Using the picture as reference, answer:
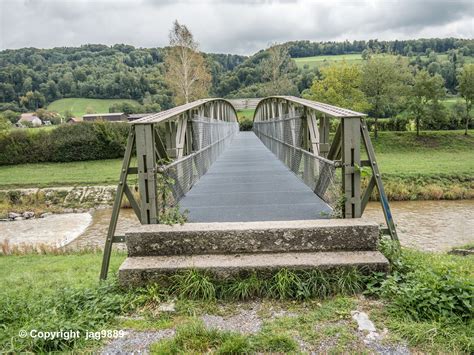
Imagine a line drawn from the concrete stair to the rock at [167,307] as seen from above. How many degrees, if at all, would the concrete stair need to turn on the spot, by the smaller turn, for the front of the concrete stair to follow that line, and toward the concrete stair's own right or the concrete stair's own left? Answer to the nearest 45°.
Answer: approximately 45° to the concrete stair's own right

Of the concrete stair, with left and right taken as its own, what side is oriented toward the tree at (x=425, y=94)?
back

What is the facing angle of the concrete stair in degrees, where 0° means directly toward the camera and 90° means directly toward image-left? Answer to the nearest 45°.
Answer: approximately 0°

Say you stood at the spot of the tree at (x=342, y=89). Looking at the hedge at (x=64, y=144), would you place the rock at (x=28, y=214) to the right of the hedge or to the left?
left

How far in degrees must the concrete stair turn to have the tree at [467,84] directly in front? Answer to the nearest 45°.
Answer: approximately 135° to its left

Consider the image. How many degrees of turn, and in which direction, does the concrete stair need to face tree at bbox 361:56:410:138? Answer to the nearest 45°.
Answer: approximately 180°

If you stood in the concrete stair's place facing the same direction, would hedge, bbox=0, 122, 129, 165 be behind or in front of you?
behind

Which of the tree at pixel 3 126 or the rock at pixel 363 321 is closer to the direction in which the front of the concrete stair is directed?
the rock

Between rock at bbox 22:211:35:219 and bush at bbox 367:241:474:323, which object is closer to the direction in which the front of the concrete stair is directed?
the bush

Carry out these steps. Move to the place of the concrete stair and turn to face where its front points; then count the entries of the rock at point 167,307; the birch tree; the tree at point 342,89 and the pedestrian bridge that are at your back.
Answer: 3

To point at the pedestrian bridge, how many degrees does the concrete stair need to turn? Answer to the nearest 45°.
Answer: approximately 180°

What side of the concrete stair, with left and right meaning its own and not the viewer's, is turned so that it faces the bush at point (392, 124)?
back
